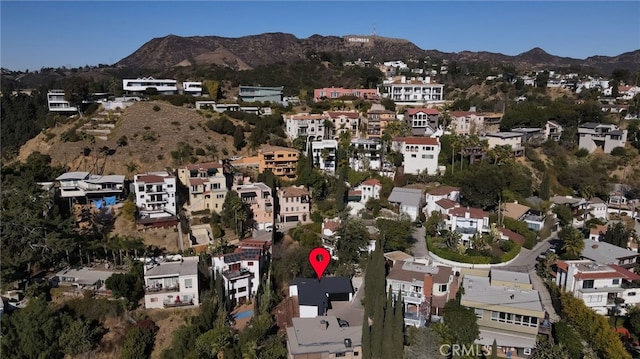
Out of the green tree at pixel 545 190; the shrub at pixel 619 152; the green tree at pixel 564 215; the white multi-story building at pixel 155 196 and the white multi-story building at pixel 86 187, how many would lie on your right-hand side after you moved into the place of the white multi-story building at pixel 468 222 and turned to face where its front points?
2

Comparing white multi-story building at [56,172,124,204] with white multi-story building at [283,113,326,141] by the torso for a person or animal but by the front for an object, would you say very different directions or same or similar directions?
same or similar directions

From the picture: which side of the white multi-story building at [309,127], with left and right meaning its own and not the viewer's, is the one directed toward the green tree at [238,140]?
right

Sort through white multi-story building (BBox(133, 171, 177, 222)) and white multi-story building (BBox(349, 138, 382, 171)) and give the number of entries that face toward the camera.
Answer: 2

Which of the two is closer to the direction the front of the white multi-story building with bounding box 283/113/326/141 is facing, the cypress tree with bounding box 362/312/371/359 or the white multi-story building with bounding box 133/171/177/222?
the cypress tree

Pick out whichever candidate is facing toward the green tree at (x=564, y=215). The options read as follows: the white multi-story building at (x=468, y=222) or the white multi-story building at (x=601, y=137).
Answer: the white multi-story building at (x=601, y=137)

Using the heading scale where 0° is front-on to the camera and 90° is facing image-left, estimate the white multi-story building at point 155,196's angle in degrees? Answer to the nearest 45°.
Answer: approximately 0°

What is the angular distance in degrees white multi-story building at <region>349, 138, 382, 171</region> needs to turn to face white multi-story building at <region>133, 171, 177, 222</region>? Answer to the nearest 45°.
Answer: approximately 45° to its right

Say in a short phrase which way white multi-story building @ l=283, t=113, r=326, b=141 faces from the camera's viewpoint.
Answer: facing the viewer

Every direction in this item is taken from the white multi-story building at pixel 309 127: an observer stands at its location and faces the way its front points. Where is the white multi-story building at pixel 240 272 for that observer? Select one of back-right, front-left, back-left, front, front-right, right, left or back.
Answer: front

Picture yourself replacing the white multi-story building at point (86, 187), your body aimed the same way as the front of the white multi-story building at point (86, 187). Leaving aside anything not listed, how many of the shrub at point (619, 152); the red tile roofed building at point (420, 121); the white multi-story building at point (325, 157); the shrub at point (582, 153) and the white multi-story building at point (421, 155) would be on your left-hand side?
5

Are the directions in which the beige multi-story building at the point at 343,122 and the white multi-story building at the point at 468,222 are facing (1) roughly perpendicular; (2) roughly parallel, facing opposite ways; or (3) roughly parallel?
roughly parallel

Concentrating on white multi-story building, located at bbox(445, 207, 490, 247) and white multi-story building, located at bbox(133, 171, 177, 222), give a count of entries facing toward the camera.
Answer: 2

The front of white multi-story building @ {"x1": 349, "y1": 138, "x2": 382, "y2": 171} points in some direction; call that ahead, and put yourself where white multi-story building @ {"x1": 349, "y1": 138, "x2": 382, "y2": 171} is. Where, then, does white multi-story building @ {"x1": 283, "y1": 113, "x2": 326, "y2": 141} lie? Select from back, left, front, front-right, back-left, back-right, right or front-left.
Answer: back-right

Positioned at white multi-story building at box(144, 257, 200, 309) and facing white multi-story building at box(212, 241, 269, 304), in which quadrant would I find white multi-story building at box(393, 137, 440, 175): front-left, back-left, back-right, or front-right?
front-left

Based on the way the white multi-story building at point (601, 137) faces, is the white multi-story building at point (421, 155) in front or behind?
in front

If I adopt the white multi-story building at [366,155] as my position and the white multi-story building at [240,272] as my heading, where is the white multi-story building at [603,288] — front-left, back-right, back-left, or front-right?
front-left

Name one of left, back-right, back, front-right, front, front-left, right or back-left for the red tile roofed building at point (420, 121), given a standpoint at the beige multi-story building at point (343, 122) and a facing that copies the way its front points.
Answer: left

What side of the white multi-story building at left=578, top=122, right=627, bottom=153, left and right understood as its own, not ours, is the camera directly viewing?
front
